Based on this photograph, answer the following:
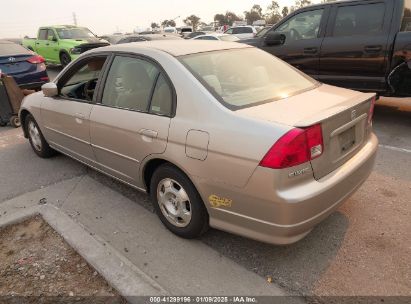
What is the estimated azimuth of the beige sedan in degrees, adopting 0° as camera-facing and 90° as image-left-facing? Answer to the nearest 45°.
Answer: approximately 135°

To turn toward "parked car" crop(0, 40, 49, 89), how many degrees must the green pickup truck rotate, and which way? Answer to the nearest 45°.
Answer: approximately 45° to its right

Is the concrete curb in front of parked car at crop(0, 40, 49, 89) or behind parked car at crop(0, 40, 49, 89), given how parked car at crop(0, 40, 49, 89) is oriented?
behind

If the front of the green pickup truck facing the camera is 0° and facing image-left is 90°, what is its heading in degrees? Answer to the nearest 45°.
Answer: approximately 315°

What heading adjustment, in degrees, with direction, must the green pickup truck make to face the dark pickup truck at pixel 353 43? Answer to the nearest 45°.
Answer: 0° — it already faces it

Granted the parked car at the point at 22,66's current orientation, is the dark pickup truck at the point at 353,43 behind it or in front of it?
behind

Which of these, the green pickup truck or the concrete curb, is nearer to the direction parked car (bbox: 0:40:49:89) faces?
the green pickup truck

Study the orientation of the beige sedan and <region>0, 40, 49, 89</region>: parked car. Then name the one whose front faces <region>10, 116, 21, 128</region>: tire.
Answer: the beige sedan

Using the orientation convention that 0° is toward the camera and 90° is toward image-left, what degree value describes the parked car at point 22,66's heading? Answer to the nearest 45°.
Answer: approximately 135°
